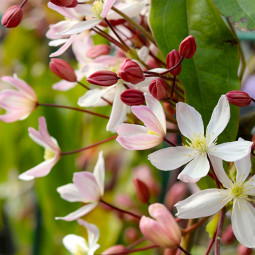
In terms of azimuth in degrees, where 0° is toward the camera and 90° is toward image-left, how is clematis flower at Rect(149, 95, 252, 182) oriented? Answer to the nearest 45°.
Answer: approximately 0°
